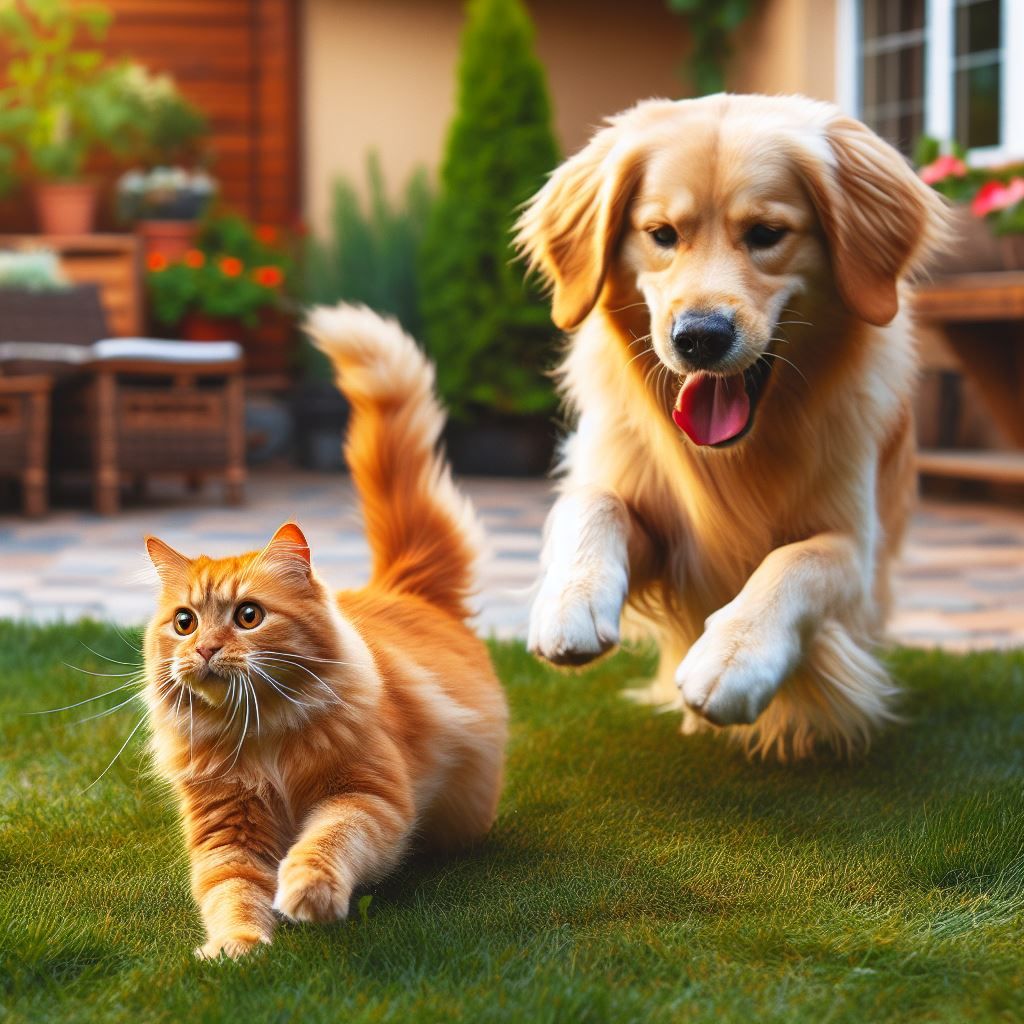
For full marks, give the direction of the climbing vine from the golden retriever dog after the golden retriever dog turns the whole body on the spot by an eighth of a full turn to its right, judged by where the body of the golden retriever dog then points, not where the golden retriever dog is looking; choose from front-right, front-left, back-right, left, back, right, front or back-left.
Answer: back-right

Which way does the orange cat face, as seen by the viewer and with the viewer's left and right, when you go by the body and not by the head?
facing the viewer and to the left of the viewer

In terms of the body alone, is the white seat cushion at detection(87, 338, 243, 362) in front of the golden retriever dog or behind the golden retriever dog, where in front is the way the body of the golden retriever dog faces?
behind

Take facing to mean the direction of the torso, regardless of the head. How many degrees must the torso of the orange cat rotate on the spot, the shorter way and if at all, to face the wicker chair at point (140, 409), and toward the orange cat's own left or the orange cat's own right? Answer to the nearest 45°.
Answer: approximately 135° to the orange cat's own right

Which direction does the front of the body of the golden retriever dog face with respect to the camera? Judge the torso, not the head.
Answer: toward the camera

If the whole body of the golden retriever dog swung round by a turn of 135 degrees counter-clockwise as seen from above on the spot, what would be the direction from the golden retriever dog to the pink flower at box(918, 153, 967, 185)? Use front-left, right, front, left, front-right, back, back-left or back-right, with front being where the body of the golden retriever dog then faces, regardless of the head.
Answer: front-left

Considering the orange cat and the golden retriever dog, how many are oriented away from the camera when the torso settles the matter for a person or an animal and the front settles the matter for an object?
0

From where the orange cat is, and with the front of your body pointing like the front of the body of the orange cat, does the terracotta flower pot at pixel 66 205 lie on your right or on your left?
on your right

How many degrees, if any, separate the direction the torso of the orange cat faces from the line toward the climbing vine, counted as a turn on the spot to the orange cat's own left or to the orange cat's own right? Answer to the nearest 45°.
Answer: approximately 135° to the orange cat's own right

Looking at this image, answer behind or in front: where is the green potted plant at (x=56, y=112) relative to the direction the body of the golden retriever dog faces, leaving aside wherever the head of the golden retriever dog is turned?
behind

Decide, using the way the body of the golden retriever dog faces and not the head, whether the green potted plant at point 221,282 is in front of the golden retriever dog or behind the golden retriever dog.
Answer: behind

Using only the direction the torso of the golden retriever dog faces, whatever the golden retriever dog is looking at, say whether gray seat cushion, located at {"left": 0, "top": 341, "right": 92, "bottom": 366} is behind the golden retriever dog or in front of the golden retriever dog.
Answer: behind
